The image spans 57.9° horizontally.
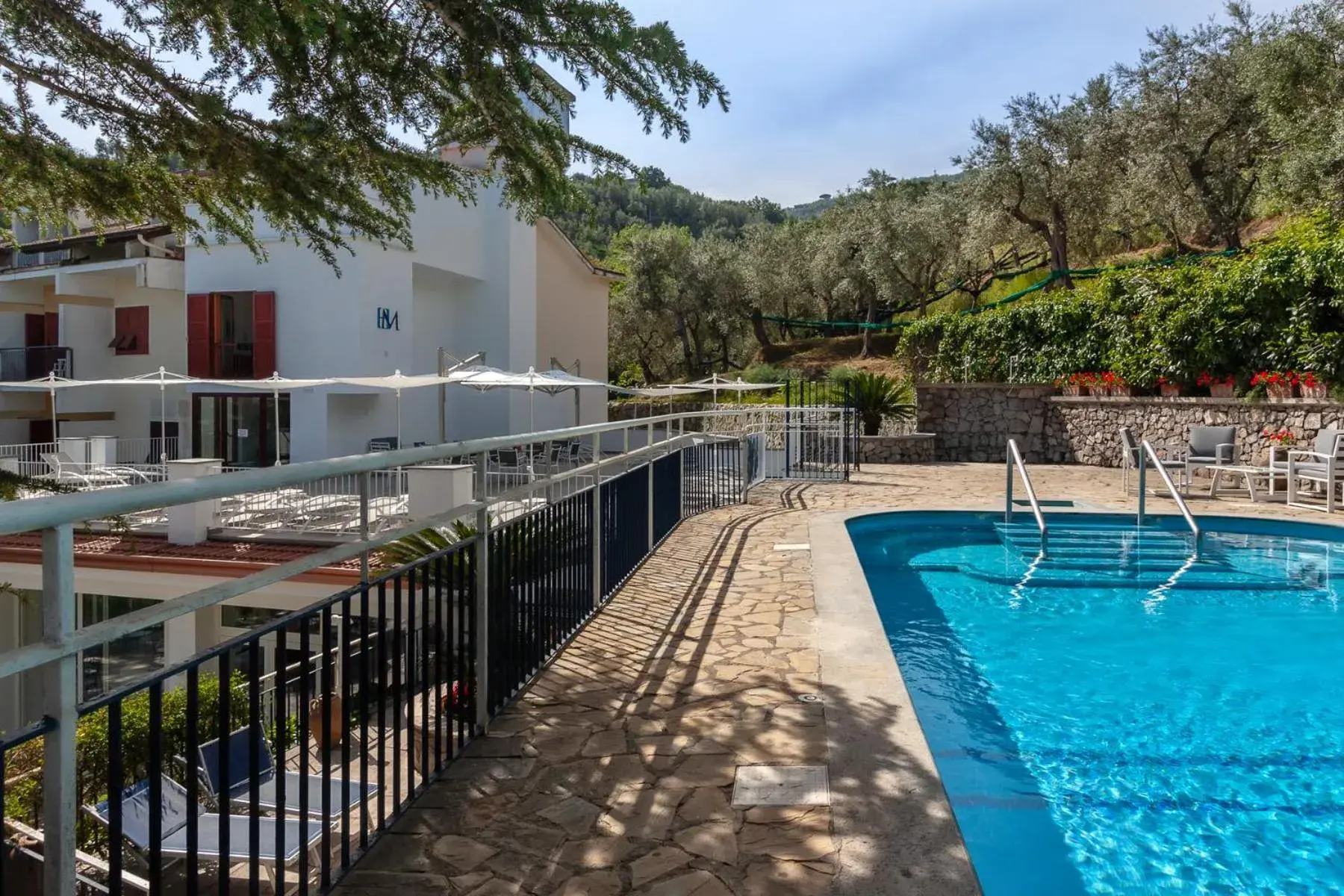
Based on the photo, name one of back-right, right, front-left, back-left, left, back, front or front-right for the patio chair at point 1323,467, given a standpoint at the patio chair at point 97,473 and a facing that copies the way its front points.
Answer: front-right

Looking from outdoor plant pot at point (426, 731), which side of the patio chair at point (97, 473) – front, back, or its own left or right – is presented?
right

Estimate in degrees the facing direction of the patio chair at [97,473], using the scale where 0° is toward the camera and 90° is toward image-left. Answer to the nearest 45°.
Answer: approximately 270°

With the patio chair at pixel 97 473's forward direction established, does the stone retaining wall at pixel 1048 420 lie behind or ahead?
ahead

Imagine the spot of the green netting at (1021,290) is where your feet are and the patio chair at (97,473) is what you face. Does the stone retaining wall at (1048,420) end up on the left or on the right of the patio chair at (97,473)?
left

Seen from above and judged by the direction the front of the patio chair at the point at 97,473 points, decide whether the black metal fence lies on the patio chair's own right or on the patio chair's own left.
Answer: on the patio chair's own right

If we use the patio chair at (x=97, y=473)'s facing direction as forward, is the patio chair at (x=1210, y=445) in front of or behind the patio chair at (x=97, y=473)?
in front

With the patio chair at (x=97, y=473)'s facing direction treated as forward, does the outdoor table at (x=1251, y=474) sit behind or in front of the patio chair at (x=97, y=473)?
in front

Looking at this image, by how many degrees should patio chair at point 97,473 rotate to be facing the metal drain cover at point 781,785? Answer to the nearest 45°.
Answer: approximately 90° to its right

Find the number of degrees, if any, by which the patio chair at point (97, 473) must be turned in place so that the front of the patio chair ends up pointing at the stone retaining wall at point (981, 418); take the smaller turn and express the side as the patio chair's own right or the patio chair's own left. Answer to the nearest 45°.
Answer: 0° — it already faces it
